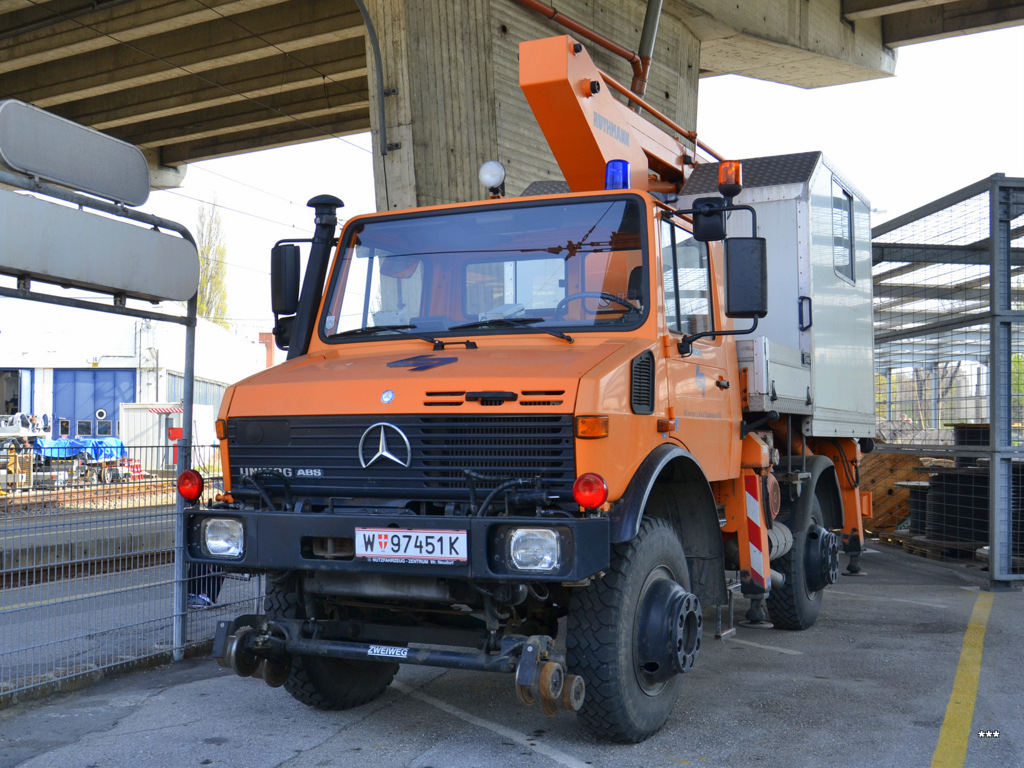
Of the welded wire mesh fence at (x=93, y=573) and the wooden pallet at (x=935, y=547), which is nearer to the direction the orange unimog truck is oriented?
the welded wire mesh fence

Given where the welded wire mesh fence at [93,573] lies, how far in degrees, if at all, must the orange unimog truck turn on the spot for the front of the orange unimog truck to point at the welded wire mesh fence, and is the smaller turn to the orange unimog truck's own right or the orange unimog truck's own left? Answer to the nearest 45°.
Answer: approximately 90° to the orange unimog truck's own right

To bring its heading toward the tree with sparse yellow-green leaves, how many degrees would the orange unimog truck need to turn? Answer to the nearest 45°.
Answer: approximately 135° to its right

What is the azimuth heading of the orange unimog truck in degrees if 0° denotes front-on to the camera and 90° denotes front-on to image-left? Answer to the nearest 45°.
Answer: approximately 45°

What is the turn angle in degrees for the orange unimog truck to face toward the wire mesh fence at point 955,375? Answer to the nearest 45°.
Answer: approximately 180°

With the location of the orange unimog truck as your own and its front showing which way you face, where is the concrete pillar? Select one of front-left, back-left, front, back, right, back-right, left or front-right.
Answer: back-right

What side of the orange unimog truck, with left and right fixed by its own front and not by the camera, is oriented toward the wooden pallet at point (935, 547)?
back

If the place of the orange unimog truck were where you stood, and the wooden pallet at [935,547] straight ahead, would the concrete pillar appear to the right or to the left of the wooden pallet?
left
